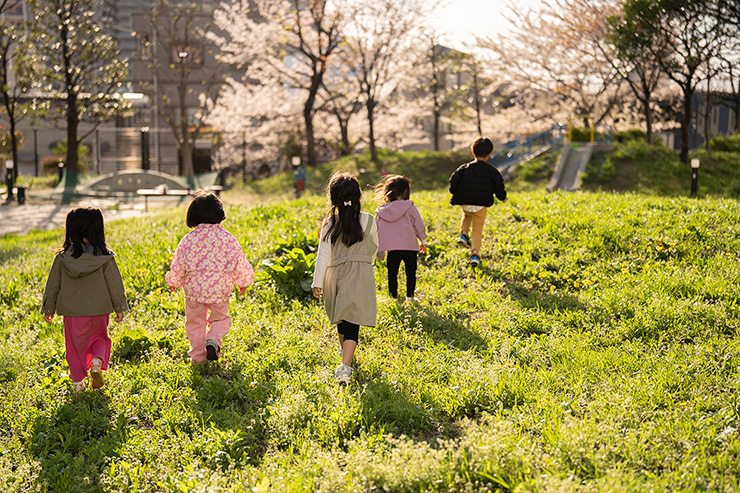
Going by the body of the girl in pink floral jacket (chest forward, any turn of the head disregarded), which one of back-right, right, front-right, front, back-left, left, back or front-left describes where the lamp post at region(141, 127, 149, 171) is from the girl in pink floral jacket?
front

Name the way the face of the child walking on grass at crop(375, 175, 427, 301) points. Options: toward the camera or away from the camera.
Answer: away from the camera

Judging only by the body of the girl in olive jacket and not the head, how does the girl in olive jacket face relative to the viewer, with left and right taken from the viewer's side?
facing away from the viewer

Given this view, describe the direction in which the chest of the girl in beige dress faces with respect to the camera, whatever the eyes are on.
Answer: away from the camera

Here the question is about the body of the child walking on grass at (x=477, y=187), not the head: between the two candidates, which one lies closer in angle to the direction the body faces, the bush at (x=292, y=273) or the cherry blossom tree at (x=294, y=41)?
the cherry blossom tree

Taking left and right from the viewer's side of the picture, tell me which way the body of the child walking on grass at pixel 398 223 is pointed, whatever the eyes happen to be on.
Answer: facing away from the viewer

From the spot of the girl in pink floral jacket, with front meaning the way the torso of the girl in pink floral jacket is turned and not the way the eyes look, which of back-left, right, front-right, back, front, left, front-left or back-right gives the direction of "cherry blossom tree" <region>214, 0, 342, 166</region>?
front

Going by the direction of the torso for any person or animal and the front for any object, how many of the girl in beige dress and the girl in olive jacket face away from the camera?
2

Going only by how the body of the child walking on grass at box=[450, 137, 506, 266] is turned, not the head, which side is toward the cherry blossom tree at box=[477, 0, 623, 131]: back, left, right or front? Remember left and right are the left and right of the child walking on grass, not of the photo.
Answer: front

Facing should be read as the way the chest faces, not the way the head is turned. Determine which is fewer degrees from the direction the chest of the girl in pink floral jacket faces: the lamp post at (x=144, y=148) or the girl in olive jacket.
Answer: the lamp post

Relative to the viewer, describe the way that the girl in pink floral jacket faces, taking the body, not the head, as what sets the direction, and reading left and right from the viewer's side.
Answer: facing away from the viewer

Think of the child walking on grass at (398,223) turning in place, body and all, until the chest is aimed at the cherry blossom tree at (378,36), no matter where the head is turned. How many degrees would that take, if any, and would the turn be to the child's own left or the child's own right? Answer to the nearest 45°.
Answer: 0° — they already face it

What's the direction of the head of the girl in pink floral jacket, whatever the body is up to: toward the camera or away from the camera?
away from the camera

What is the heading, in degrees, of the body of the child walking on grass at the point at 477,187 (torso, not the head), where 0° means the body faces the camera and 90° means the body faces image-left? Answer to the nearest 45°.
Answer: approximately 180°

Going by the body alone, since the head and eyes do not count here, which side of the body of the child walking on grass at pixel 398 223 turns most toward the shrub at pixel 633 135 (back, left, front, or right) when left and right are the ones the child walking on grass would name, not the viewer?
front
